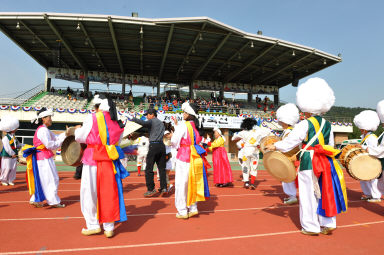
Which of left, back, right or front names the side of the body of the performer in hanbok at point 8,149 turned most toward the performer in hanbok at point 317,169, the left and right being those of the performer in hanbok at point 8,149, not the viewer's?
front

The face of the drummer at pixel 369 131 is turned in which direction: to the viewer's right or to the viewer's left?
to the viewer's left

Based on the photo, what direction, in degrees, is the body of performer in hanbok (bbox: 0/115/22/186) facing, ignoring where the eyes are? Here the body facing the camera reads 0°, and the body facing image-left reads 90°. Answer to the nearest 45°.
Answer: approximately 315°

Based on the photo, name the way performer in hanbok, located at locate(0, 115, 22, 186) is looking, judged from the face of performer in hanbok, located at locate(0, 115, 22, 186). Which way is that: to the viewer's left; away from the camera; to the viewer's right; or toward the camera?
to the viewer's right

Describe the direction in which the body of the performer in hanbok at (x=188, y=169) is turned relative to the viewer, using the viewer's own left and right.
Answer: facing away from the viewer and to the left of the viewer

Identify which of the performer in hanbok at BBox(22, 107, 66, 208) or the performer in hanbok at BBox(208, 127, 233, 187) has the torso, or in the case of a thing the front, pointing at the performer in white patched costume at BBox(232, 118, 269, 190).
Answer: the performer in hanbok at BBox(22, 107, 66, 208)

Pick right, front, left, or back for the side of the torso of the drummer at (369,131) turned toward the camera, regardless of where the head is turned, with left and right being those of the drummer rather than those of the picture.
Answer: left

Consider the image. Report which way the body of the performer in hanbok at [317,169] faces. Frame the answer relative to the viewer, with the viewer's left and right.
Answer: facing away from the viewer and to the left of the viewer
